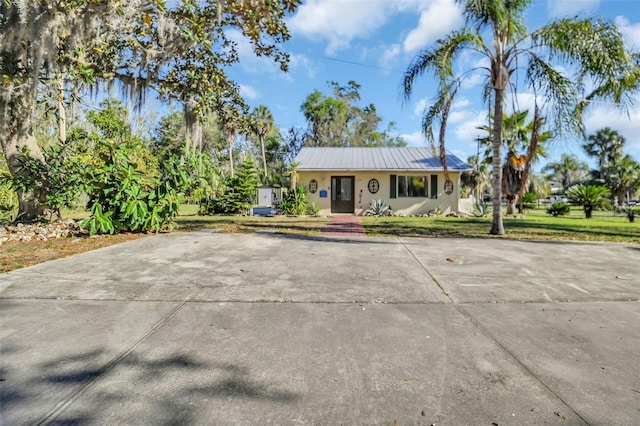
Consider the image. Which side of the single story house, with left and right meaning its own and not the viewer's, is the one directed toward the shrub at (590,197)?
left

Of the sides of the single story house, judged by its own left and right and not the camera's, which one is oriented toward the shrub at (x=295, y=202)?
right

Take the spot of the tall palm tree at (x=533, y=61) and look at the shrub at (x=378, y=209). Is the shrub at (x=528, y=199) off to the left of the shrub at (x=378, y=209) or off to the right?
right

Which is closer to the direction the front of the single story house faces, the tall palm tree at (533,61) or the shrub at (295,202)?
the tall palm tree

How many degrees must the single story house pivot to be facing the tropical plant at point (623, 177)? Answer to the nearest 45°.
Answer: approximately 135° to its left

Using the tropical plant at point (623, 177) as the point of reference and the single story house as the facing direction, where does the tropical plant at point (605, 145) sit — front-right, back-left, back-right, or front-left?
back-right

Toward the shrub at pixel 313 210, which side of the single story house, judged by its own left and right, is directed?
right

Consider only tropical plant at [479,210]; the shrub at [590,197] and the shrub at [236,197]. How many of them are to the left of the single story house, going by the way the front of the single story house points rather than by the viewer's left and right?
2

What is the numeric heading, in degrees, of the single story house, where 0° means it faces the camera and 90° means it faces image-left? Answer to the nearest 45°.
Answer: approximately 0°

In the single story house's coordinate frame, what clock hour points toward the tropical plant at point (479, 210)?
The tropical plant is roughly at 9 o'clock from the single story house.

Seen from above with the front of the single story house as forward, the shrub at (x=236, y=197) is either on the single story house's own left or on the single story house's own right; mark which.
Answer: on the single story house's own right
